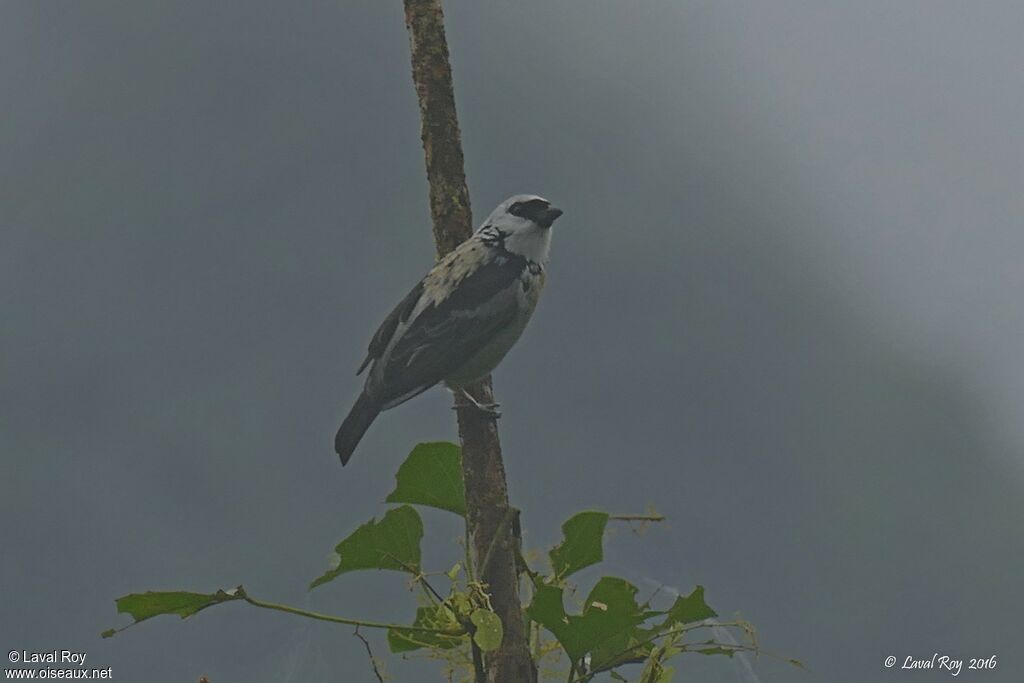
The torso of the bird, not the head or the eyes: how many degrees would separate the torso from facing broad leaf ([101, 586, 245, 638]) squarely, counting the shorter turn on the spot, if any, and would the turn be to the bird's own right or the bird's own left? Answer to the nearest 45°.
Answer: approximately 135° to the bird's own right

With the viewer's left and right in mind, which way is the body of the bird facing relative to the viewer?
facing to the right of the viewer
